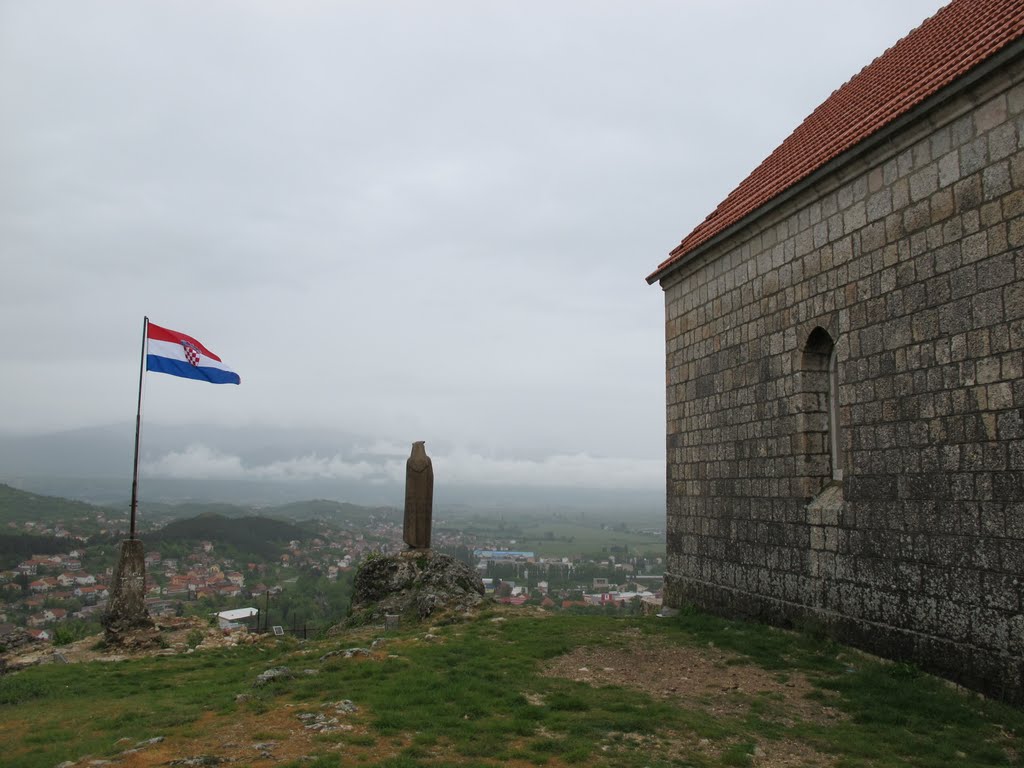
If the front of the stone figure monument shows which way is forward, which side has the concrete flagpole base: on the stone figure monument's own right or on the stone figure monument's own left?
on the stone figure monument's own left

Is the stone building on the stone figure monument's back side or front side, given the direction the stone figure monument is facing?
on the back side

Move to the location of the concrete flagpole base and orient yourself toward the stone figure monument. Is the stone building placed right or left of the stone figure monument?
right

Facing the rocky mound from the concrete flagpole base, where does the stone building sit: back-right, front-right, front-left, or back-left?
front-right

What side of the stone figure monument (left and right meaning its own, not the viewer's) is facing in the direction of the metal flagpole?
left

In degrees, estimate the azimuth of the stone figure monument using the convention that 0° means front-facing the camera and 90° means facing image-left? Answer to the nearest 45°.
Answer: approximately 180°

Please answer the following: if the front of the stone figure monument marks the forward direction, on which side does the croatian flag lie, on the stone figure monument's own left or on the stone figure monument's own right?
on the stone figure monument's own left
